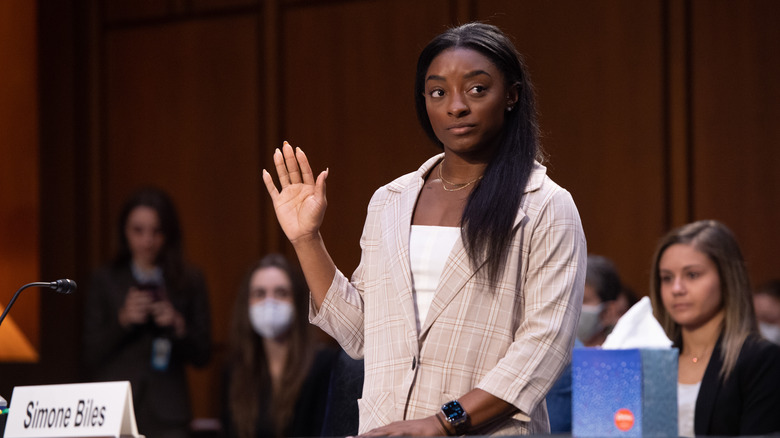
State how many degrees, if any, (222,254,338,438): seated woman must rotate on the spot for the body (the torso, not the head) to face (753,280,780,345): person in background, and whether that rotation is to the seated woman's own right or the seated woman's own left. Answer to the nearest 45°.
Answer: approximately 90° to the seated woman's own left

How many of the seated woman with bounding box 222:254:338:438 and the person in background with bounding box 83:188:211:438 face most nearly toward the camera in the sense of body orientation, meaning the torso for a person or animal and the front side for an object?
2

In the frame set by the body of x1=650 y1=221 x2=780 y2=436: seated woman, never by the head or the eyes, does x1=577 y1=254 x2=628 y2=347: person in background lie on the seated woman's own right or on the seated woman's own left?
on the seated woman's own right

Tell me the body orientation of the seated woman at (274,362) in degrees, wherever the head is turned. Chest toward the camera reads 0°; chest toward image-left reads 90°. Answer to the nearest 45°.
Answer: approximately 0°

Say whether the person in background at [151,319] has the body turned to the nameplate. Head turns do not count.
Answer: yes

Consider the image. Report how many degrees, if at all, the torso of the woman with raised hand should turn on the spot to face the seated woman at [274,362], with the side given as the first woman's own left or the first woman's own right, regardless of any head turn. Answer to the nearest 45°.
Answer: approximately 135° to the first woman's own right

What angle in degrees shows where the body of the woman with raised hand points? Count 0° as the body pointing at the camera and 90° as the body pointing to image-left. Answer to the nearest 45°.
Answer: approximately 45°

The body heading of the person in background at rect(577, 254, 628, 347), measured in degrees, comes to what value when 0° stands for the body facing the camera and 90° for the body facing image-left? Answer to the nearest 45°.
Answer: approximately 45°
